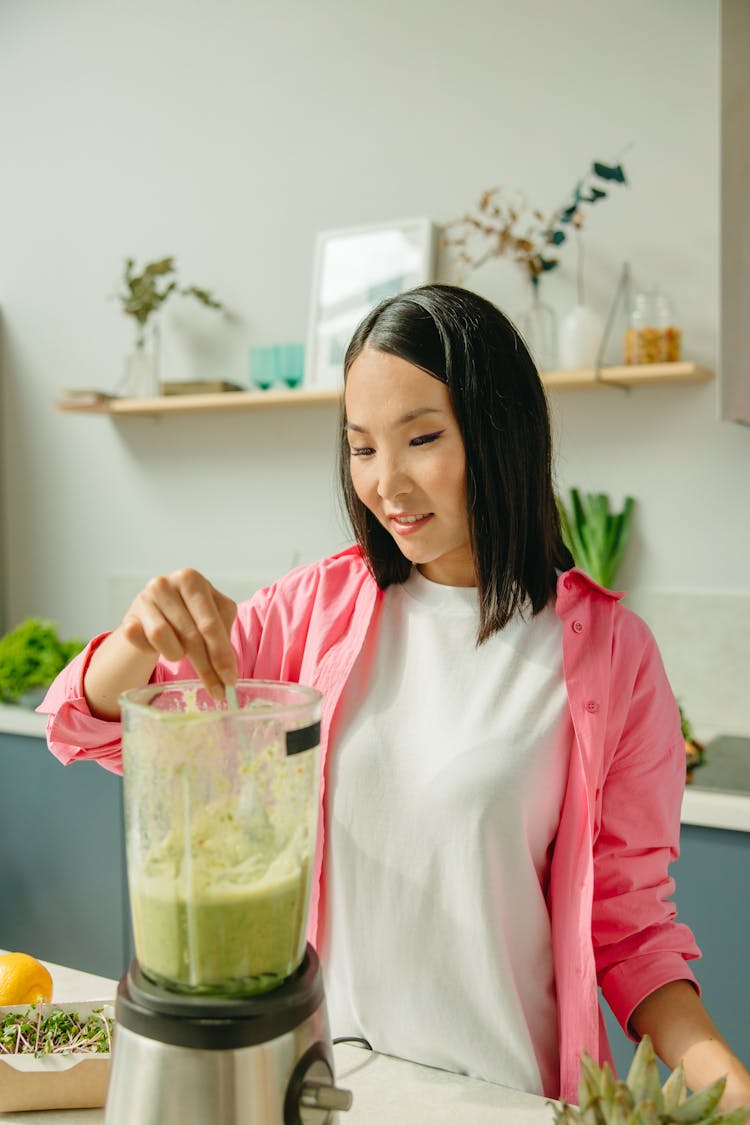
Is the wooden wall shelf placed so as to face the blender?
yes

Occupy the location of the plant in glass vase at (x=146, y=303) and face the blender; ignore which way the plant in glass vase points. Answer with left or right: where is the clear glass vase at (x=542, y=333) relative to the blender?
left

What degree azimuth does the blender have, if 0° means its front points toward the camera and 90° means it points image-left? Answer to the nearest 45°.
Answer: approximately 315°

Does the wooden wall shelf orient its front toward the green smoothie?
yes

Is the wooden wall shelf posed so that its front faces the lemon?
yes

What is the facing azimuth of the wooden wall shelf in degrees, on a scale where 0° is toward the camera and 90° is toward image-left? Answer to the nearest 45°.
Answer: approximately 0°

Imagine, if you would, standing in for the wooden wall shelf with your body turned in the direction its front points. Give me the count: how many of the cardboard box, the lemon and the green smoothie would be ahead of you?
3

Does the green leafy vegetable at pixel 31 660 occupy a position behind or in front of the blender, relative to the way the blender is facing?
behind

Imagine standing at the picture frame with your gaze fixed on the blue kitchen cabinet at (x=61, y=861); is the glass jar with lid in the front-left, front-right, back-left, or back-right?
back-left
